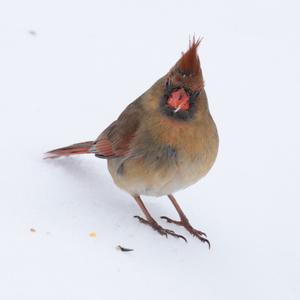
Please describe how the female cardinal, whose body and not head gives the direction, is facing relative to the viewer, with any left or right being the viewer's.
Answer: facing the viewer and to the right of the viewer
